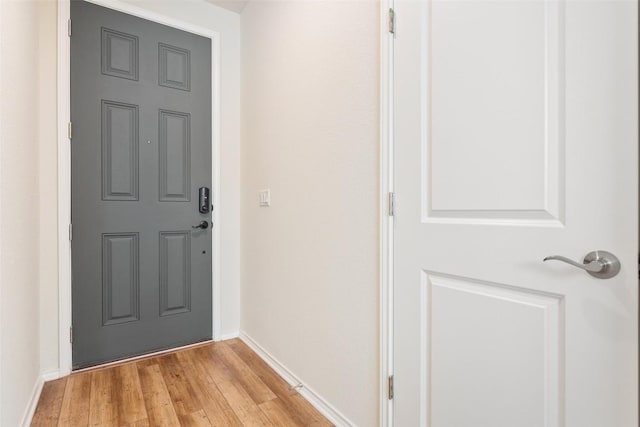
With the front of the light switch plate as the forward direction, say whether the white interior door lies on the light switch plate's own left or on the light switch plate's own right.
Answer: on the light switch plate's own left

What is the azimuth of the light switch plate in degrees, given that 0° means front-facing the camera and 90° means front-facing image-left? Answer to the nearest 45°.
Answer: approximately 45°

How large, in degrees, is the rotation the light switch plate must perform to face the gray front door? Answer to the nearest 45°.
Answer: approximately 45° to its right
